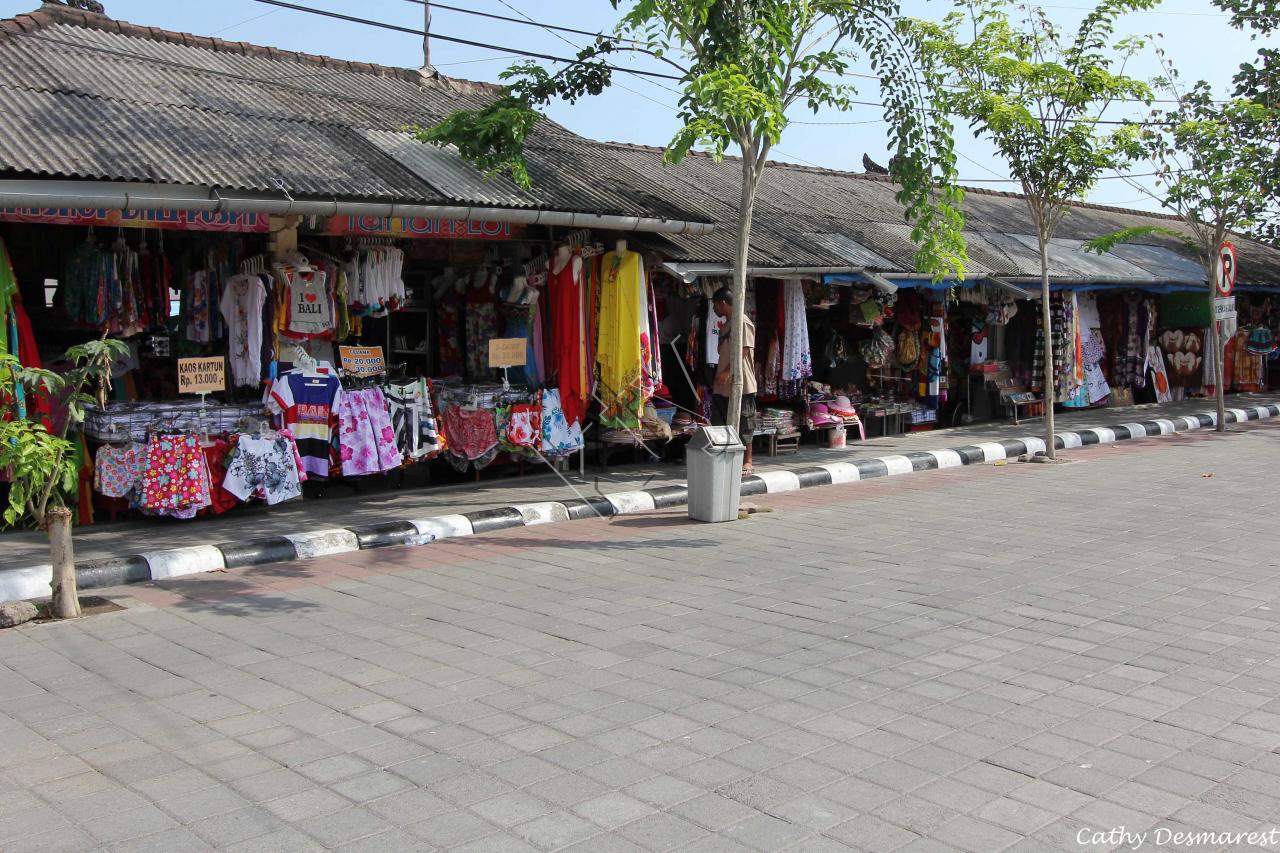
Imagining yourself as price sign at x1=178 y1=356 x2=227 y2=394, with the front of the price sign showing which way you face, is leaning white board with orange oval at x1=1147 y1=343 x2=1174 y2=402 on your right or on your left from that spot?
on your left

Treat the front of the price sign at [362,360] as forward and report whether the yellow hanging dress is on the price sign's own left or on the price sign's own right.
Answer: on the price sign's own left

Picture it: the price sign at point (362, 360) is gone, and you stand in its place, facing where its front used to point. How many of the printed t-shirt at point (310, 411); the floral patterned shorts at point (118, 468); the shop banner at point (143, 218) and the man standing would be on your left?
1

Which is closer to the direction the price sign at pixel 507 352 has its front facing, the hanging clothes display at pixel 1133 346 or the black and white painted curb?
the black and white painted curb

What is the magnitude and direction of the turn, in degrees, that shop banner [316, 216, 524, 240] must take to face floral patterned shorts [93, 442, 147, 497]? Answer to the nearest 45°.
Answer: approximately 45° to its right

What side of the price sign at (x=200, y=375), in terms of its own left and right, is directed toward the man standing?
left

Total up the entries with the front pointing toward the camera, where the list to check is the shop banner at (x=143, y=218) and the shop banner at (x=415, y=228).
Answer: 2

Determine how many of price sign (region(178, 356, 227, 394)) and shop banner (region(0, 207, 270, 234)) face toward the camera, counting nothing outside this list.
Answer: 2

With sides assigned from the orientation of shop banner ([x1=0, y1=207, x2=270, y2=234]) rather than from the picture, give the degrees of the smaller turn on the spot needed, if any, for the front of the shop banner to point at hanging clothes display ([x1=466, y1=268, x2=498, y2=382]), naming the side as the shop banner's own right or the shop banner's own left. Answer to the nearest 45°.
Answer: approximately 135° to the shop banner's own left

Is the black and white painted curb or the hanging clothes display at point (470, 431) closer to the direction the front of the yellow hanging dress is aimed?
the black and white painted curb

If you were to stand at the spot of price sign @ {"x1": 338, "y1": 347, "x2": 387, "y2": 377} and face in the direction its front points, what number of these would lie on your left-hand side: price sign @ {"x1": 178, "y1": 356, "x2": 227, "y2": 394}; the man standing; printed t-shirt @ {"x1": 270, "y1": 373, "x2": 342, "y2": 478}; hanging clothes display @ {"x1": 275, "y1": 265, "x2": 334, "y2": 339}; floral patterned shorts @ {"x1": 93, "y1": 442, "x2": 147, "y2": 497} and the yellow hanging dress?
2

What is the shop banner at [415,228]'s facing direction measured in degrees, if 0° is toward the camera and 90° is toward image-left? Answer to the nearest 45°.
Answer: approximately 0°
